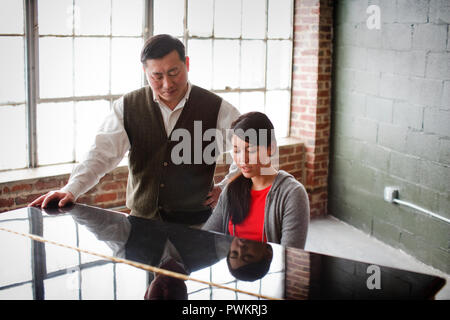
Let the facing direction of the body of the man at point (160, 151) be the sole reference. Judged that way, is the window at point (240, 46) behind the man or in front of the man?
behind

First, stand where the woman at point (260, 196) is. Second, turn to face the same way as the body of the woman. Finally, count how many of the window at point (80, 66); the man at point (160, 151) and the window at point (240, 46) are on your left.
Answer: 0

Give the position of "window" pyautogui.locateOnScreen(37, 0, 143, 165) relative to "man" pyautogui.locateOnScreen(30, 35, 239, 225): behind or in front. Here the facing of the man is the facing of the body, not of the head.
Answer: behind

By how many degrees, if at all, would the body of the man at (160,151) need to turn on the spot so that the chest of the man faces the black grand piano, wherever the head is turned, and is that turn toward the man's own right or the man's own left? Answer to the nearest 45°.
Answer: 0° — they already face it

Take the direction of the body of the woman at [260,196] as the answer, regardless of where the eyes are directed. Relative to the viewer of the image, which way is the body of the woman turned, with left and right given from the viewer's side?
facing the viewer and to the left of the viewer

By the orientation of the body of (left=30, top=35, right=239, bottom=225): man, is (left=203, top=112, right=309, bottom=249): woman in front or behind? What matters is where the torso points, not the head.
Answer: in front

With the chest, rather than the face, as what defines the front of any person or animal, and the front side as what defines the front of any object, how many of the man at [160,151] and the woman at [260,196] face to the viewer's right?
0

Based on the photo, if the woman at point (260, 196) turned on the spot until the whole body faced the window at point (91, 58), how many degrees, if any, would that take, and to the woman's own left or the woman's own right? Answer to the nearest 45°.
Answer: approximately 90° to the woman's own right

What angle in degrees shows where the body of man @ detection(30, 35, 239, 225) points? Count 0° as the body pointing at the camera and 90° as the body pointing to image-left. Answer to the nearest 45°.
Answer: approximately 0°

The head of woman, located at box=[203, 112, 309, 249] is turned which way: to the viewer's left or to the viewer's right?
to the viewer's left

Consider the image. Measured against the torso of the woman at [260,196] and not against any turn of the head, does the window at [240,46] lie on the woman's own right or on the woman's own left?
on the woman's own right

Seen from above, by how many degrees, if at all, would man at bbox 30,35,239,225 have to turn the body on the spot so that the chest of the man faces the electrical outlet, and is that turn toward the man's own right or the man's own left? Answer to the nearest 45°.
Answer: approximately 135° to the man's own left
